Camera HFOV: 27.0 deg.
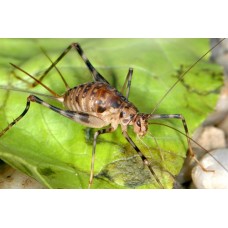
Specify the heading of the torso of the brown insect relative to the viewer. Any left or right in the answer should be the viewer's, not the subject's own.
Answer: facing the viewer and to the right of the viewer

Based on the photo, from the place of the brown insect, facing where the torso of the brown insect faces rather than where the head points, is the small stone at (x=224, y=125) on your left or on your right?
on your left
